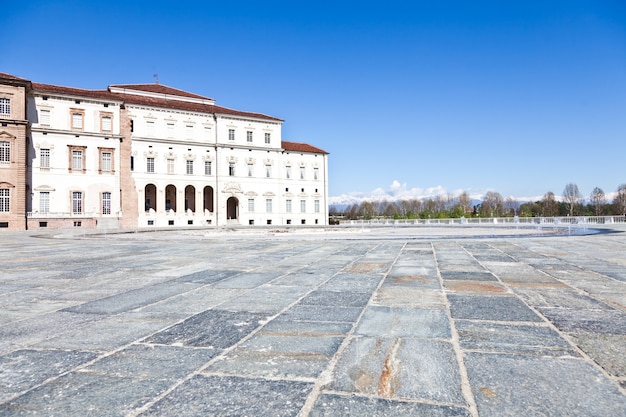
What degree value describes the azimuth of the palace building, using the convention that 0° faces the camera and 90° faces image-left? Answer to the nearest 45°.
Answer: approximately 315°
